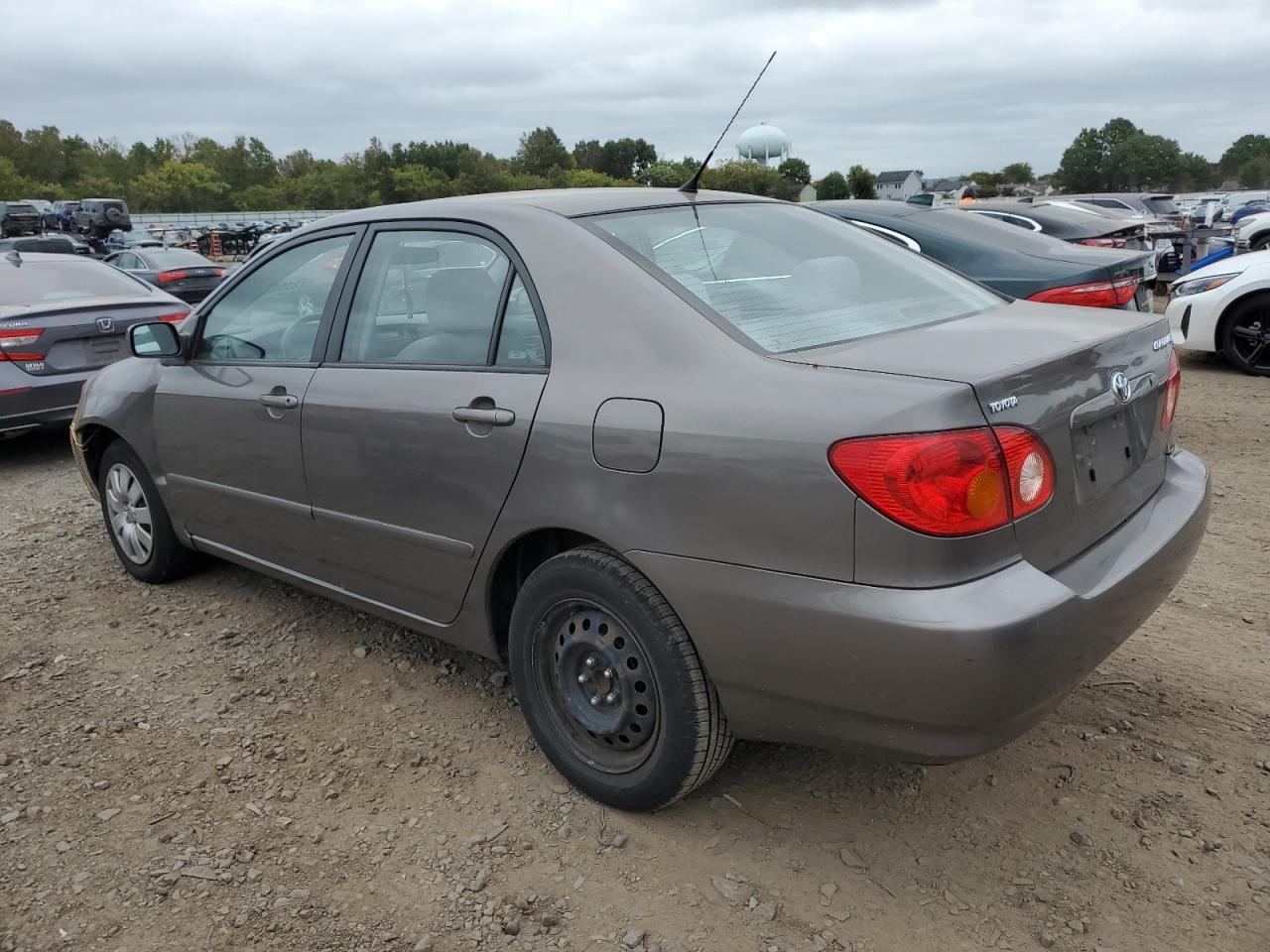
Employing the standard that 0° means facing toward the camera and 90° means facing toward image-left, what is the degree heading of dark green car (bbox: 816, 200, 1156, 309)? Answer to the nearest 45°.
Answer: approximately 135°

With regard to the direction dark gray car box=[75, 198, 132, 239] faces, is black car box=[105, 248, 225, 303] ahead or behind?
behind

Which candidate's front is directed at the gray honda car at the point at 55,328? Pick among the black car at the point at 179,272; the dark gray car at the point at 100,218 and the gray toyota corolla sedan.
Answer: the gray toyota corolla sedan

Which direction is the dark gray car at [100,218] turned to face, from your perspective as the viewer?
facing away from the viewer and to the left of the viewer

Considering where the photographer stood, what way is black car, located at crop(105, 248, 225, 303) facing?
facing away from the viewer and to the left of the viewer

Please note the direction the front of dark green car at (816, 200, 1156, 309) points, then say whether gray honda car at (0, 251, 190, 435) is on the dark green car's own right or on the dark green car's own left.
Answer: on the dark green car's own left

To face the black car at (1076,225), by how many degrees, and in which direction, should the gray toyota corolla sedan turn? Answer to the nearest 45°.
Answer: approximately 90° to its right

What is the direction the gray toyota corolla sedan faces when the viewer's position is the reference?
facing away from the viewer and to the left of the viewer

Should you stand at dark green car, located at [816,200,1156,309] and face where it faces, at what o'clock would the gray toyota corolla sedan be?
The gray toyota corolla sedan is roughly at 8 o'clock from the dark green car.

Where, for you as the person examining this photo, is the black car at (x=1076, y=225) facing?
facing away from the viewer and to the left of the viewer

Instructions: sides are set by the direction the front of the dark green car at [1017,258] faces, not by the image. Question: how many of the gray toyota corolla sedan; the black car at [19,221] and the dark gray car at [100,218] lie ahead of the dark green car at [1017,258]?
2

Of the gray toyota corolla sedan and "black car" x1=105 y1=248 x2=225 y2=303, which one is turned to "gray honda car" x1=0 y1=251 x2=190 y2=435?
the gray toyota corolla sedan
